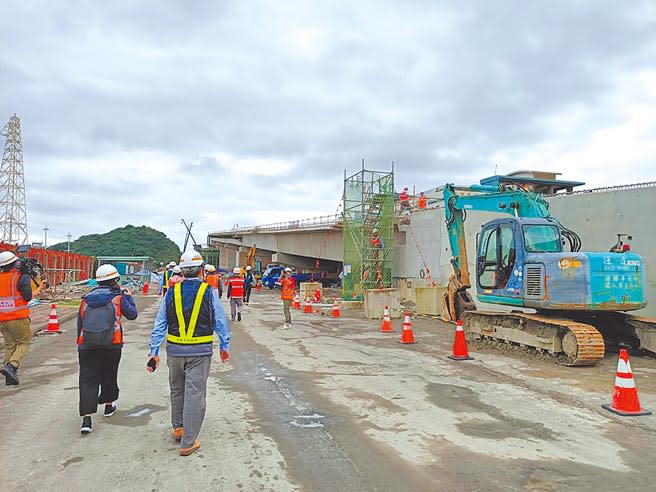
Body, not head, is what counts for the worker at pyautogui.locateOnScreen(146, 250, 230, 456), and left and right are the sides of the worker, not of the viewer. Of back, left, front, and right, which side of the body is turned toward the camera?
back

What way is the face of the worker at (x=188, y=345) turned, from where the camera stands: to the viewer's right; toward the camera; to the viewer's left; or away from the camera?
away from the camera

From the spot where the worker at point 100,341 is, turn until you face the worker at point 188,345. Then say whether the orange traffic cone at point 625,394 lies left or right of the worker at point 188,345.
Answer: left

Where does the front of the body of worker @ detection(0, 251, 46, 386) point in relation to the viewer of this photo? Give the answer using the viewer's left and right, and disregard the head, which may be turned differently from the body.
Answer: facing away from the viewer and to the right of the viewer

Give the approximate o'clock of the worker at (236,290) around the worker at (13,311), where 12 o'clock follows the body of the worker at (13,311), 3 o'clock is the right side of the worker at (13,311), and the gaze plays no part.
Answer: the worker at (236,290) is roughly at 12 o'clock from the worker at (13,311).
